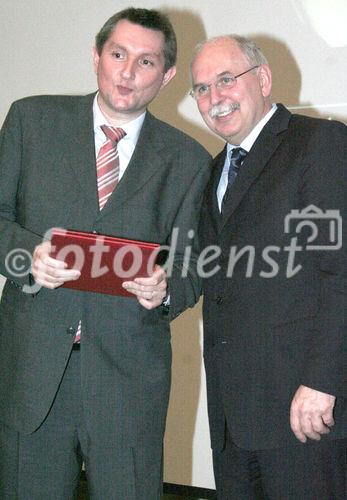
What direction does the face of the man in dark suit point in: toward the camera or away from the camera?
toward the camera

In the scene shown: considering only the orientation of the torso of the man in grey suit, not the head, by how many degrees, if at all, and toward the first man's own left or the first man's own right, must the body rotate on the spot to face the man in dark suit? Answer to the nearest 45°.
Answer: approximately 90° to the first man's own left

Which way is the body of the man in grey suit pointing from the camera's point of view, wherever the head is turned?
toward the camera

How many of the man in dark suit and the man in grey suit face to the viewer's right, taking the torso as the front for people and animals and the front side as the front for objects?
0
